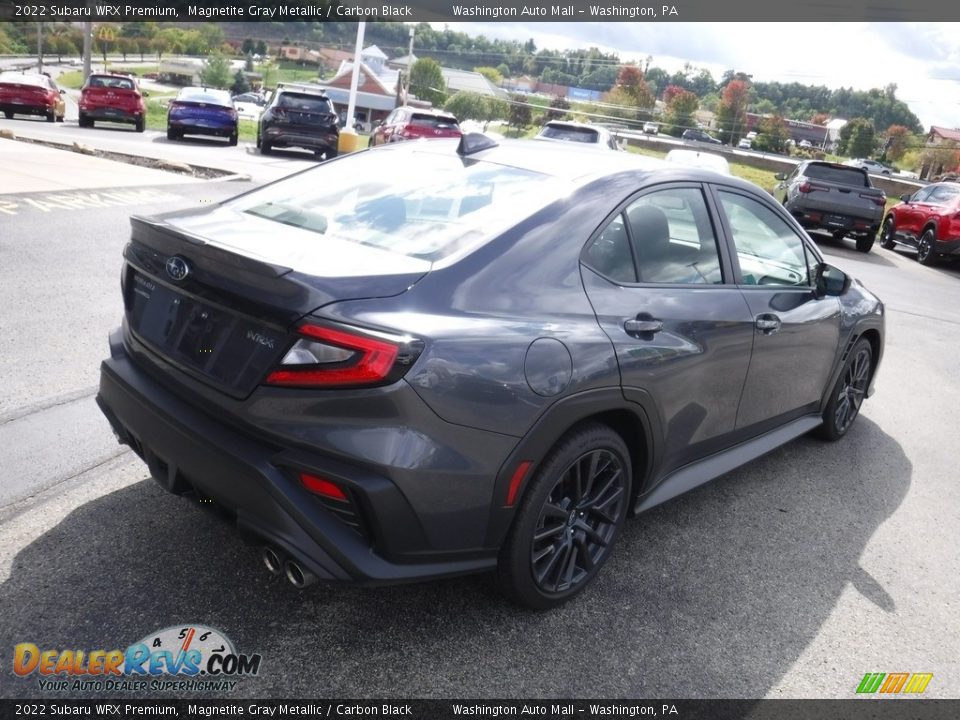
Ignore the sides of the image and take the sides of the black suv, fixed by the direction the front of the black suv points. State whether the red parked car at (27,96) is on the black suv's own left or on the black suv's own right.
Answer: on the black suv's own left

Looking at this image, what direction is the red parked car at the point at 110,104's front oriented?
away from the camera

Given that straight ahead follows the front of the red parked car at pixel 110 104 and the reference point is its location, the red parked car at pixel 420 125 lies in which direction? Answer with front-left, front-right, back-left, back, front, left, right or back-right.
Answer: back-right

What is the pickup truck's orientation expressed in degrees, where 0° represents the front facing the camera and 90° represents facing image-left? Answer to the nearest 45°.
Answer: approximately 135°

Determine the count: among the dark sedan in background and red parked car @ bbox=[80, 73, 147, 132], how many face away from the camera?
2

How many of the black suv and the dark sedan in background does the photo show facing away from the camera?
2

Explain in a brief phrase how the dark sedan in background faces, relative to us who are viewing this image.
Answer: facing away from the viewer

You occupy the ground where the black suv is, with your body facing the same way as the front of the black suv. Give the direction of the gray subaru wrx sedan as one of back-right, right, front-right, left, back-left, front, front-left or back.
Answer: back

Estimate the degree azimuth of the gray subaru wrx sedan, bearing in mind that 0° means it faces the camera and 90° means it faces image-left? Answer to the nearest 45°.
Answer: approximately 225°

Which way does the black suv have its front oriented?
away from the camera

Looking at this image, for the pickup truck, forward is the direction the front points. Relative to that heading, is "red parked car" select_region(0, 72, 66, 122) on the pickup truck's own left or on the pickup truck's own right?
on the pickup truck's own left
